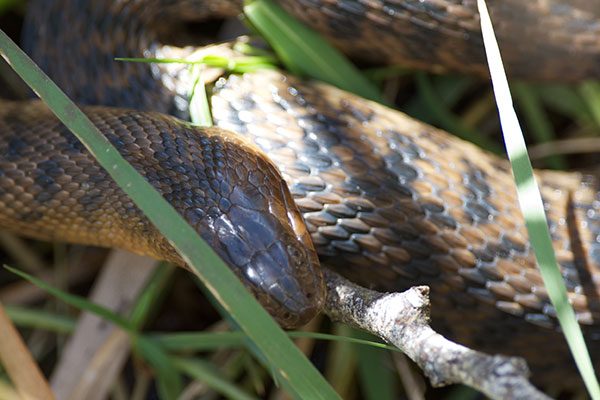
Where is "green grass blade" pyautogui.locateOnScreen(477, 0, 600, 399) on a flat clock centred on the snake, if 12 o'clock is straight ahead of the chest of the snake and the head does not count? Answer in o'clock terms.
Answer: The green grass blade is roughly at 12 o'clock from the snake.

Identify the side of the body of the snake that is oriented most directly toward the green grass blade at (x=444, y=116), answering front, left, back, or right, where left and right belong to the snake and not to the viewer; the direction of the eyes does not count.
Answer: left

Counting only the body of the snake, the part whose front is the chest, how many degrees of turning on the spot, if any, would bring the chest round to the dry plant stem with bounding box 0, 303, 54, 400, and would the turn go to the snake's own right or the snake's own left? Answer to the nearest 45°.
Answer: approximately 90° to the snake's own right

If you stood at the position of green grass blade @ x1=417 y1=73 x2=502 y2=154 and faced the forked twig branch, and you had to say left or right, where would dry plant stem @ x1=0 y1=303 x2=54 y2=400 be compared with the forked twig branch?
right

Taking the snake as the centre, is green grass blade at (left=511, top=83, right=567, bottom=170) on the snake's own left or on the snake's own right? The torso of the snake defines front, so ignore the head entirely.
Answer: on the snake's own left
